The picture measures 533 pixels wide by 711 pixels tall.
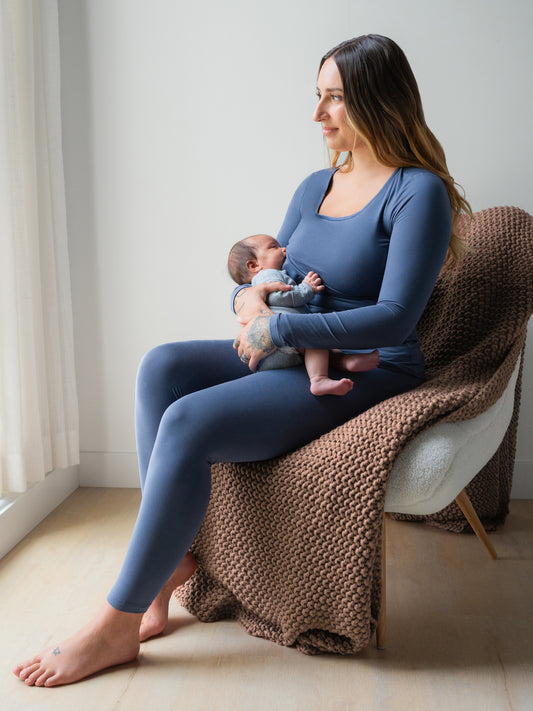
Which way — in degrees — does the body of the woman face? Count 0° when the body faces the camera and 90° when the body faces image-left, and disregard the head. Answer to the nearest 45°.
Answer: approximately 45°

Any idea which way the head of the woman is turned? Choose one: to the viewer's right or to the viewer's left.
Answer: to the viewer's left

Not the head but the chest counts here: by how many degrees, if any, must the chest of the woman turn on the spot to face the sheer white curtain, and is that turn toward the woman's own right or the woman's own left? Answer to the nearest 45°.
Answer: approximately 90° to the woman's own right
